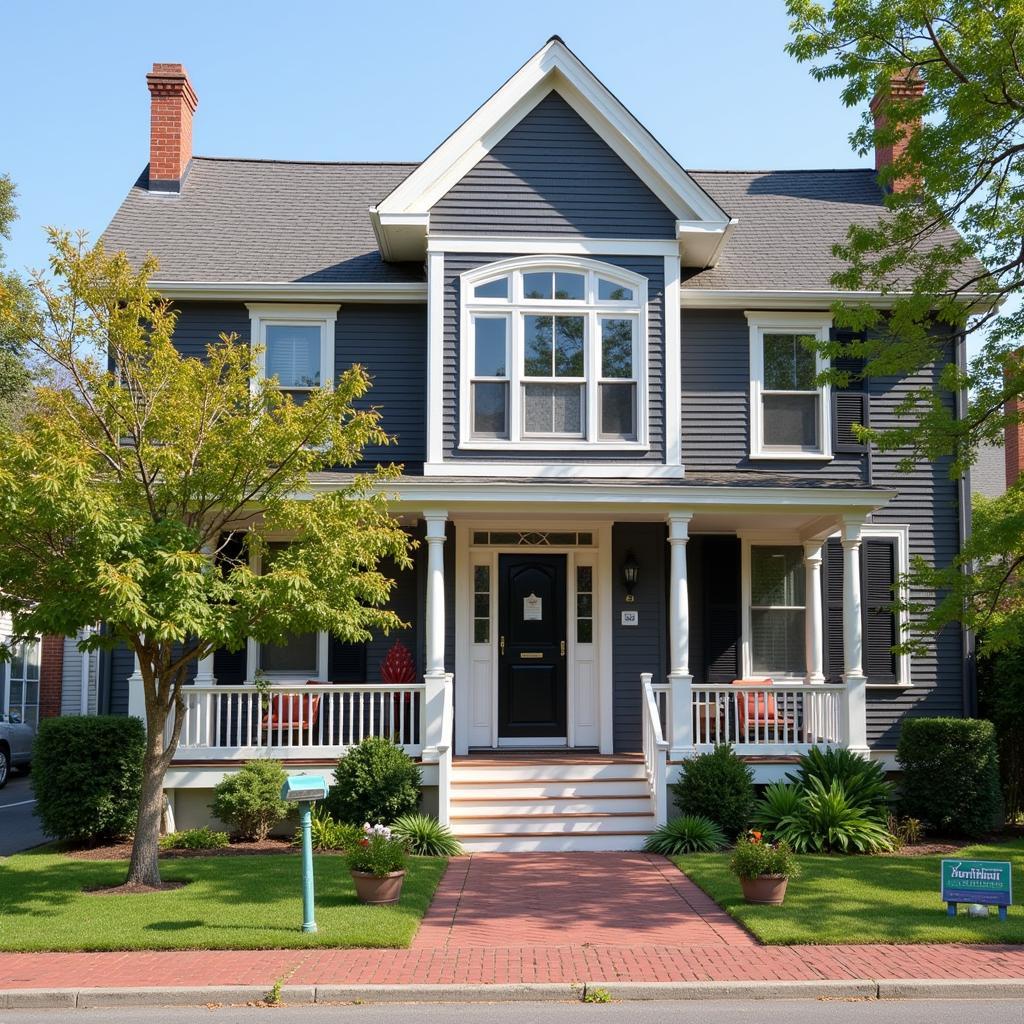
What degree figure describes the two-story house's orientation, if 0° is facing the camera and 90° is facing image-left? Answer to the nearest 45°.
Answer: approximately 0°

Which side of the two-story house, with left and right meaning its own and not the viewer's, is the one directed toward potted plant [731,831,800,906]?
front

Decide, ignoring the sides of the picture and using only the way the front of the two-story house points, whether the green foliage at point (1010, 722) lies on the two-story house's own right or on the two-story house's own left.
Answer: on the two-story house's own left

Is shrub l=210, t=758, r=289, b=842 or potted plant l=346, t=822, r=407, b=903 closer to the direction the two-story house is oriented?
the potted plant

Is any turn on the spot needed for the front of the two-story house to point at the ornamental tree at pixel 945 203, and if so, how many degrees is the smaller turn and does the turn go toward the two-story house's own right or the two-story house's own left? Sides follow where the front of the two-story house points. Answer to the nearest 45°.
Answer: approximately 45° to the two-story house's own left

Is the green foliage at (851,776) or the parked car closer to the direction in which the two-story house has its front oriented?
the green foliage
